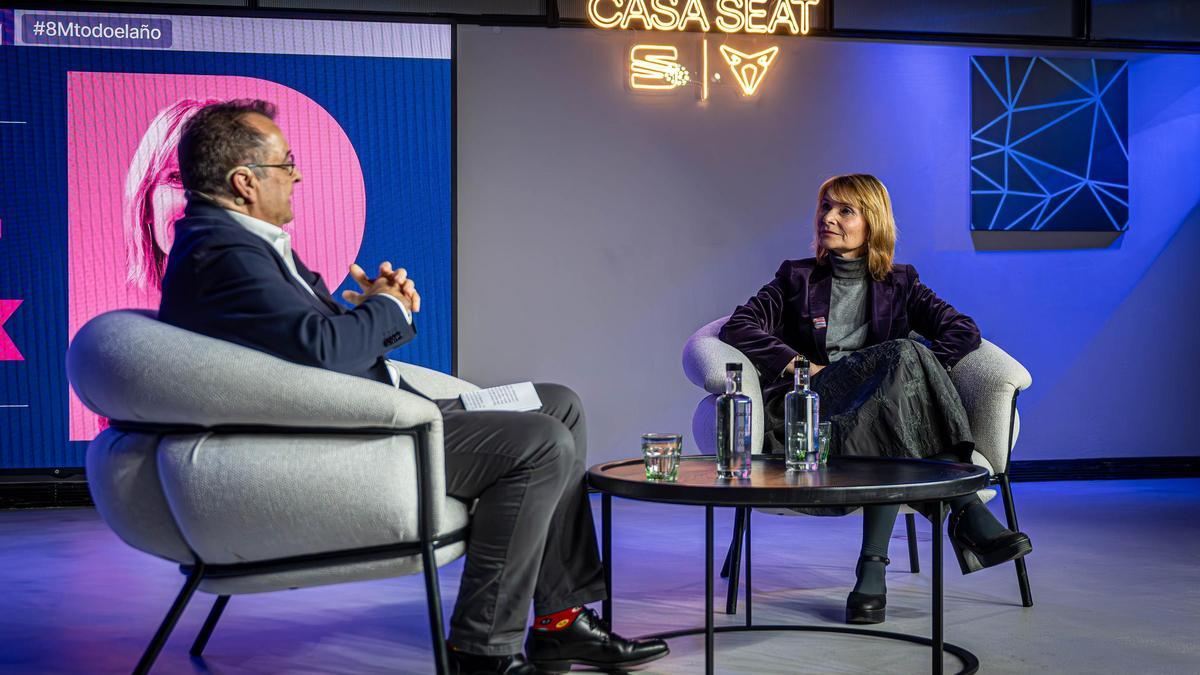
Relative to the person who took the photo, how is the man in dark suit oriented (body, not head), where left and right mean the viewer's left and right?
facing to the right of the viewer

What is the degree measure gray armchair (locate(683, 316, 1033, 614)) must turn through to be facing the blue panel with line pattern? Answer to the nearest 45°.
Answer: approximately 180°

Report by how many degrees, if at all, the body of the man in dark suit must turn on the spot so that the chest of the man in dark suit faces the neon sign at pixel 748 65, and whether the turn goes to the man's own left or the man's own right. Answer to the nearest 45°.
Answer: approximately 45° to the man's own left

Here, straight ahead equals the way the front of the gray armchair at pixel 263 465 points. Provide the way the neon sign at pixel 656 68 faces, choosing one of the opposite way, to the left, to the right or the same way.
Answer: to the right

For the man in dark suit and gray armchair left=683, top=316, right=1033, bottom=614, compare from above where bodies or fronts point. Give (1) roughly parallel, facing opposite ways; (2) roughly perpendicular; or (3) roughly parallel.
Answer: roughly perpendicular

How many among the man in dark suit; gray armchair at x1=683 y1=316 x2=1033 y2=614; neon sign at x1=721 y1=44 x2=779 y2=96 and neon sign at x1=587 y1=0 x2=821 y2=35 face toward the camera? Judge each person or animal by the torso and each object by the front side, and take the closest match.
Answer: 3

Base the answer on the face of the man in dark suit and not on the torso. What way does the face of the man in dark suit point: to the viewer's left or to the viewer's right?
to the viewer's right
